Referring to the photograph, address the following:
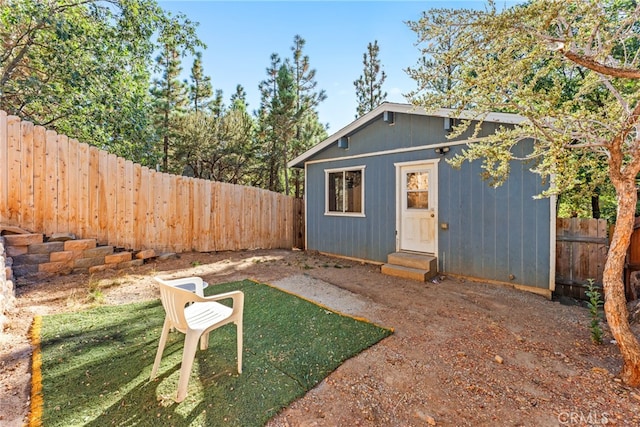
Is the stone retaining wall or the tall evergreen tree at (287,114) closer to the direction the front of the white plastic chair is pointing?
the tall evergreen tree

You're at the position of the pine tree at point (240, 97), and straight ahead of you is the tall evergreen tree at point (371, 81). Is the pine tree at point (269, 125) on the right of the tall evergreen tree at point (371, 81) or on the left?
right

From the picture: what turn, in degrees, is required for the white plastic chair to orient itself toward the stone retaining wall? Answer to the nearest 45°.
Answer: approximately 90° to its left

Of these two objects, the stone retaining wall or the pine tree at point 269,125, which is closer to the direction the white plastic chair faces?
the pine tree

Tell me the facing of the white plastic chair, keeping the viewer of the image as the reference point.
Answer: facing away from the viewer and to the right of the viewer

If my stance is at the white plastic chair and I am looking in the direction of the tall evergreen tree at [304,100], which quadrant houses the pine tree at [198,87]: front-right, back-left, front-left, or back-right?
front-left

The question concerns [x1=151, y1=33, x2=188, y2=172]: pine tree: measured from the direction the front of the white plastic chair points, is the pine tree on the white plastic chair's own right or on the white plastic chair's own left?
on the white plastic chair's own left

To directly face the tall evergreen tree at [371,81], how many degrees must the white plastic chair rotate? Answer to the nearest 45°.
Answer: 0° — it already faces it

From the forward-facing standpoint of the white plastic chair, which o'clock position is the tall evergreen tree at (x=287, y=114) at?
The tall evergreen tree is roughly at 11 o'clock from the white plastic chair.
